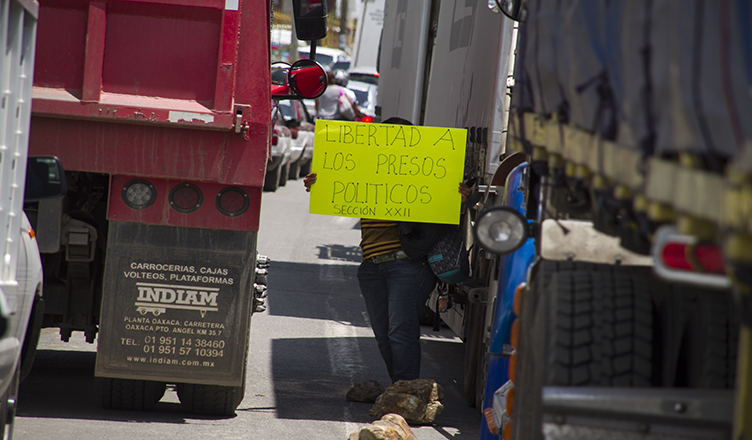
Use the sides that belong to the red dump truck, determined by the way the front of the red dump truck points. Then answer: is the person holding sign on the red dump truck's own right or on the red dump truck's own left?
on the red dump truck's own right

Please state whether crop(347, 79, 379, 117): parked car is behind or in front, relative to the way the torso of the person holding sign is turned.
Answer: behind

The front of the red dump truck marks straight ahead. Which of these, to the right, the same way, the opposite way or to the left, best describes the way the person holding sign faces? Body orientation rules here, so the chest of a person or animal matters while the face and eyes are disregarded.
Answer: the opposite way

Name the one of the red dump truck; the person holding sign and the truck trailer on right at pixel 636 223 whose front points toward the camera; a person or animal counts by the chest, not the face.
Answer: the person holding sign

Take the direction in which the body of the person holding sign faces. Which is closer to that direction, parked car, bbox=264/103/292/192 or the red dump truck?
the red dump truck

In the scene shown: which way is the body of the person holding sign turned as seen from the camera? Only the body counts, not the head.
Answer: toward the camera

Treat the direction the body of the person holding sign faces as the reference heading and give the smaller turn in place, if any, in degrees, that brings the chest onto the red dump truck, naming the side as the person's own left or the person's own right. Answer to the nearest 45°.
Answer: approximately 45° to the person's own right

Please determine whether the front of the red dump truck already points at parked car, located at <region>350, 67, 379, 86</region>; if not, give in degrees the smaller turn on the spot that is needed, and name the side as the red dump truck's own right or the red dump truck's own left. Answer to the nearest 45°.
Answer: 0° — it already faces it

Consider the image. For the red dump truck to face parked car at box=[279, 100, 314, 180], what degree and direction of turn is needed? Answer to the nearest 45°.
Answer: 0° — it already faces it

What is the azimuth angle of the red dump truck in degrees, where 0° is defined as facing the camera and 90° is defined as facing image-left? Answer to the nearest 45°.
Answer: approximately 180°

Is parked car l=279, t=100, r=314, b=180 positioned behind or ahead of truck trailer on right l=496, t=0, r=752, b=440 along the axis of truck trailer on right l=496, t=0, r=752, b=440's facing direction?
ahead

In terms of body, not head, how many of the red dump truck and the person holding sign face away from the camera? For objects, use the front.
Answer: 1

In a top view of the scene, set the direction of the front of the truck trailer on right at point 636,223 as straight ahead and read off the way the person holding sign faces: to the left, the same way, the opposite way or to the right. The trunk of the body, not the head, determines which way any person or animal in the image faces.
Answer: the opposite way

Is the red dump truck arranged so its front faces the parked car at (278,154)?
yes

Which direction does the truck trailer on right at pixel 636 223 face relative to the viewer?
away from the camera

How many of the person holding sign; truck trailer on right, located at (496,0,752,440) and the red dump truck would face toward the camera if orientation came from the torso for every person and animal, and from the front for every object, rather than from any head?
1
